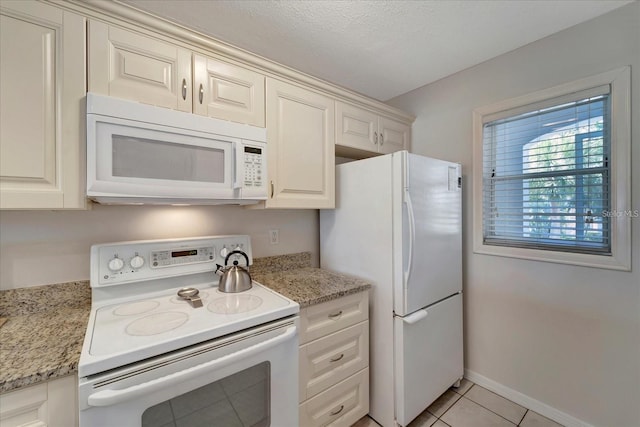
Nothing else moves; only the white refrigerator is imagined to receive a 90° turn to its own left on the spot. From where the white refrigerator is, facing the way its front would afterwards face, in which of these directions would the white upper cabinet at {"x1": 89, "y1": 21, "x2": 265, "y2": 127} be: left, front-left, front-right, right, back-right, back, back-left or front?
back

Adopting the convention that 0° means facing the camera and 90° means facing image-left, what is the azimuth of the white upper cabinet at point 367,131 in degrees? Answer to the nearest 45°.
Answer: approximately 315°

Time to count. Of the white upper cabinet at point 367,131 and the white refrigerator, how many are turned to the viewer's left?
0

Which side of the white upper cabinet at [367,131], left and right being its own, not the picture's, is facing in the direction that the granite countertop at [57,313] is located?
right

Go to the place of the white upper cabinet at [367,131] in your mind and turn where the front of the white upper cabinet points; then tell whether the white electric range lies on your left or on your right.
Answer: on your right

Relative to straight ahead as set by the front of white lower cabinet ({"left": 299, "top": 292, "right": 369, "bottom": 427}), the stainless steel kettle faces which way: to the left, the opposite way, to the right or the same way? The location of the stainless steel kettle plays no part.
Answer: to the right

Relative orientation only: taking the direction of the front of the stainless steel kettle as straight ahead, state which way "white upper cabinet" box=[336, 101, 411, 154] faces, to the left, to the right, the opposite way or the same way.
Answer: to the left

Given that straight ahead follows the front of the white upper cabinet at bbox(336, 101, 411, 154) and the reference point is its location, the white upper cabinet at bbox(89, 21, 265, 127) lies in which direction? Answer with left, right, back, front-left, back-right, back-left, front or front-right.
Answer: right

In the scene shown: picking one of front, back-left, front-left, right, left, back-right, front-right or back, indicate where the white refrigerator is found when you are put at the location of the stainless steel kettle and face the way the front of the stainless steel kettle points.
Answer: back

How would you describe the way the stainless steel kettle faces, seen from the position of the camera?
facing to the left of the viewer
